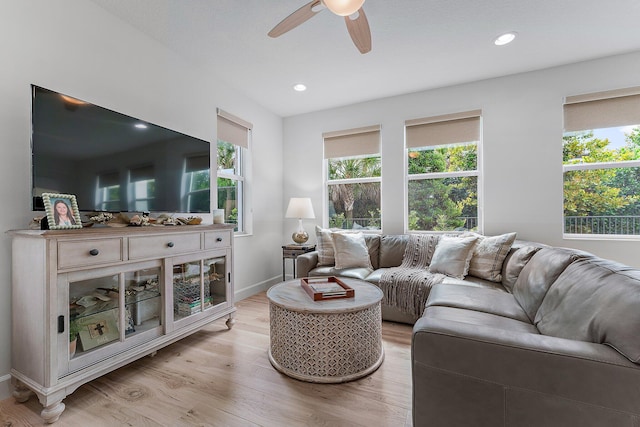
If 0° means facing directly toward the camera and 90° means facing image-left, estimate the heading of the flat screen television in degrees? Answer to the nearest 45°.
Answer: approximately 315°

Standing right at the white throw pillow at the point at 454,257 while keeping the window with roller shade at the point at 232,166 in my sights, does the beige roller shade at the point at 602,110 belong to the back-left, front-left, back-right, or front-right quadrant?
back-right

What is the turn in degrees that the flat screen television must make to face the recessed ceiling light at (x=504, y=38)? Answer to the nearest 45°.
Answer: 0° — it already faces it

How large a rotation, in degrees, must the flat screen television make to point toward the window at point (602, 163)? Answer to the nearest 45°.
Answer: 0° — it already faces it

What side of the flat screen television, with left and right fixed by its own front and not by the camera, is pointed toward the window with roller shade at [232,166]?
left

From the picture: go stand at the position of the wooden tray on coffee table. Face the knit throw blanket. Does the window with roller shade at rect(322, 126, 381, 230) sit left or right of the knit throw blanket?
left

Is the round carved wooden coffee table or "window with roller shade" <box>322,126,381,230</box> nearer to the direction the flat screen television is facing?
the round carved wooden coffee table

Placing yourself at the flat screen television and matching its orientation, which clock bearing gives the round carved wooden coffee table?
The round carved wooden coffee table is roughly at 12 o'clock from the flat screen television.
